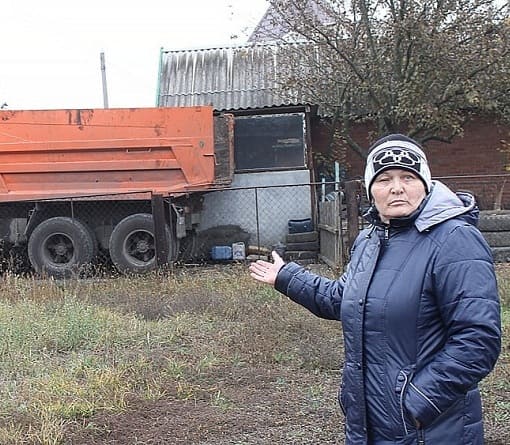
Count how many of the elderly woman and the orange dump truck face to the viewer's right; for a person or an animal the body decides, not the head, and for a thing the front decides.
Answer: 0

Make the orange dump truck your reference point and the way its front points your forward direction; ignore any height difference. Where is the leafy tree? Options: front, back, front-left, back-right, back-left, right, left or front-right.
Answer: back

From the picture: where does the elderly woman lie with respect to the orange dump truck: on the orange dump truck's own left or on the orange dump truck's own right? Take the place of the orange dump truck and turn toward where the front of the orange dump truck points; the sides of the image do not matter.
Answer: on the orange dump truck's own left

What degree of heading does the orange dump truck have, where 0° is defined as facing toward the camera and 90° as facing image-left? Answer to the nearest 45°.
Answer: approximately 90°

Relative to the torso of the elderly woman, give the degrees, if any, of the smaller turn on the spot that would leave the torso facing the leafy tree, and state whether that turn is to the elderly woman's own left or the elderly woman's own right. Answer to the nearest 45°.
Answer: approximately 135° to the elderly woman's own right

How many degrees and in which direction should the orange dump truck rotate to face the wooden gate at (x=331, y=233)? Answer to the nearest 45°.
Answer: approximately 180°
